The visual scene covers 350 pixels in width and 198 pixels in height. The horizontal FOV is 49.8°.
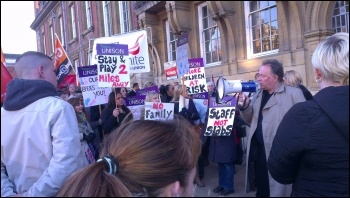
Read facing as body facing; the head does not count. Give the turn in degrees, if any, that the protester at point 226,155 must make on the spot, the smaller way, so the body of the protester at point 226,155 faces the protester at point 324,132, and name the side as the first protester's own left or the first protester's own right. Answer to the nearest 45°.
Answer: approximately 45° to the first protester's own left

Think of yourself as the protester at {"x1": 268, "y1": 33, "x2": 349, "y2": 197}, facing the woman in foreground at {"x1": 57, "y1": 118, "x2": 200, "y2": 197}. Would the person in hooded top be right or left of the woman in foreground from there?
right

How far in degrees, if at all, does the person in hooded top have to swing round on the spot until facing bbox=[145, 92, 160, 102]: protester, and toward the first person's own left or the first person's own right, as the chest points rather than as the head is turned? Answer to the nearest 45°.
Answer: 0° — they already face them

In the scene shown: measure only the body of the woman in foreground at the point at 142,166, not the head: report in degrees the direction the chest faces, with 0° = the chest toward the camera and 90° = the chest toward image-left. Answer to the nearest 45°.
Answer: approximately 225°

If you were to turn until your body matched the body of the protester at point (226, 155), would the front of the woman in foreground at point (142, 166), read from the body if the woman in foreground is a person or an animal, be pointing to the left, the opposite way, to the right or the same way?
the opposite way

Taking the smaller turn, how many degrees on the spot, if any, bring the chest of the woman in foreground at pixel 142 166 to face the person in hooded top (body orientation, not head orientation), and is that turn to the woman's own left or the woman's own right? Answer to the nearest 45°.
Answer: approximately 90° to the woman's own left

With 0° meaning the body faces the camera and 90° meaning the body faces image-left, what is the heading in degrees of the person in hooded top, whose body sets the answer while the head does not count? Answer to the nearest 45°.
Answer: approximately 225°

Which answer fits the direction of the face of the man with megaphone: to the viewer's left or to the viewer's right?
to the viewer's left

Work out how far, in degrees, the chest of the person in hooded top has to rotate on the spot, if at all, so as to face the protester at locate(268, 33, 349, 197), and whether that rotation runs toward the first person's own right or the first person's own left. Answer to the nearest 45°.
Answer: approximately 90° to the first person's own right

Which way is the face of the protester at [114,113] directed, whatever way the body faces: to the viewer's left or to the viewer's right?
to the viewer's right

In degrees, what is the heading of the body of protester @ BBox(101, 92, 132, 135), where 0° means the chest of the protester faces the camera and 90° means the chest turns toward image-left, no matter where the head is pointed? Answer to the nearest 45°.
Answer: approximately 315°
